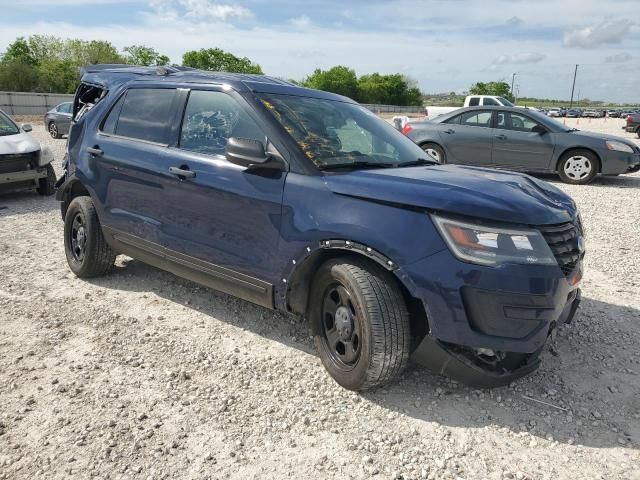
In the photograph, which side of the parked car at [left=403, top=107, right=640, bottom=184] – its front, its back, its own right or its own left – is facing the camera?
right

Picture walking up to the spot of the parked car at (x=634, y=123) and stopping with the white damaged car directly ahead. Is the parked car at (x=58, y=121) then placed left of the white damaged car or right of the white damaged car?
right

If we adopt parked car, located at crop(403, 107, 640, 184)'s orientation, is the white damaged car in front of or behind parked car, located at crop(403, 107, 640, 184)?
behind

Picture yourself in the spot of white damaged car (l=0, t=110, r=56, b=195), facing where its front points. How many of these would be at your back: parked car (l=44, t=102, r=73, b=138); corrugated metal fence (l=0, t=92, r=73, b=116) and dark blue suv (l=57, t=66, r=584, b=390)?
2

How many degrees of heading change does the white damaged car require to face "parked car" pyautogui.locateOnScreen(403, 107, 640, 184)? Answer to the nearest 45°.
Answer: approximately 90° to its left

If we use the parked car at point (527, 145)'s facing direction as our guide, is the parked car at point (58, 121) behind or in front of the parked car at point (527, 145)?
behind

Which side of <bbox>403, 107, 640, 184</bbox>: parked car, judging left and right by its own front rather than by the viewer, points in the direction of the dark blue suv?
right

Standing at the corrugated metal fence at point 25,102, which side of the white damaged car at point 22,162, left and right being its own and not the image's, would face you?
back

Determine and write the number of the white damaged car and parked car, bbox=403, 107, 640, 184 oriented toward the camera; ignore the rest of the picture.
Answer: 1

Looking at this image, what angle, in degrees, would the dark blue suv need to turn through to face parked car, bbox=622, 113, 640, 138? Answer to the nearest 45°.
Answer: approximately 90° to its left
